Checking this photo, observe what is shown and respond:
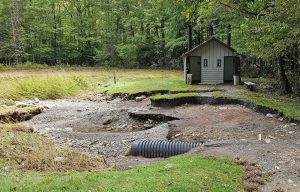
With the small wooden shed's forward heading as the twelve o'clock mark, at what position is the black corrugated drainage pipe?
The black corrugated drainage pipe is roughly at 12 o'clock from the small wooden shed.

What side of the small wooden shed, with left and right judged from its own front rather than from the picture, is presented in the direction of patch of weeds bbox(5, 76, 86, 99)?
right

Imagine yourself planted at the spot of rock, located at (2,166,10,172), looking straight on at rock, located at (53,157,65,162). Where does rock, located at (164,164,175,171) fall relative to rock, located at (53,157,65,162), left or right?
right

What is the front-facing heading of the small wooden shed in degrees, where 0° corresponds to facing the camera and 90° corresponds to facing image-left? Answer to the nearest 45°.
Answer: approximately 0°

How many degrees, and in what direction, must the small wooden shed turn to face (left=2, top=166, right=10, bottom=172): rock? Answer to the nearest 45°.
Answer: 0° — it already faces it

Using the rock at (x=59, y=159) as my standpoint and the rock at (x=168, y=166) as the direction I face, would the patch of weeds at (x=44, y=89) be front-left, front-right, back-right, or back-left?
back-left

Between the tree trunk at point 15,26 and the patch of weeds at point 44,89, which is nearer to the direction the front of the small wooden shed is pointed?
the patch of weeds
